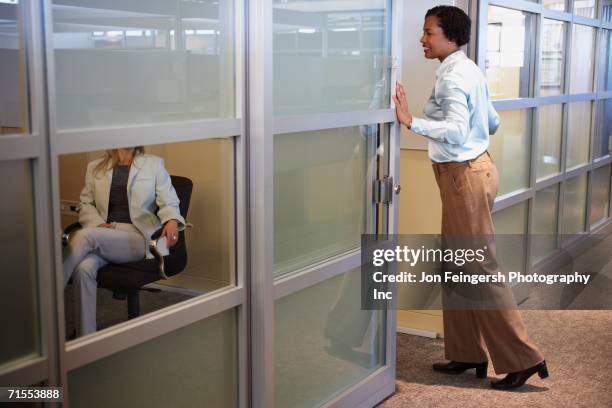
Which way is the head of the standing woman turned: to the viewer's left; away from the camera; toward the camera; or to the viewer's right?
to the viewer's left

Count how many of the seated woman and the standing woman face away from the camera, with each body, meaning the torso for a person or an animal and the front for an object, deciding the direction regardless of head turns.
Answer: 0

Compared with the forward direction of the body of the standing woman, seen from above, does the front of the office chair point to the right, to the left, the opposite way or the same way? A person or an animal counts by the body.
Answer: to the left

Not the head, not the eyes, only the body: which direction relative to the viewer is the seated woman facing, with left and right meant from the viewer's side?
facing the viewer and to the left of the viewer

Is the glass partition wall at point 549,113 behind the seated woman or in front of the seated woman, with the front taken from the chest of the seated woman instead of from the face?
behind

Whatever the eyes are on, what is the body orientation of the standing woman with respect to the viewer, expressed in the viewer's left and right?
facing to the left of the viewer
